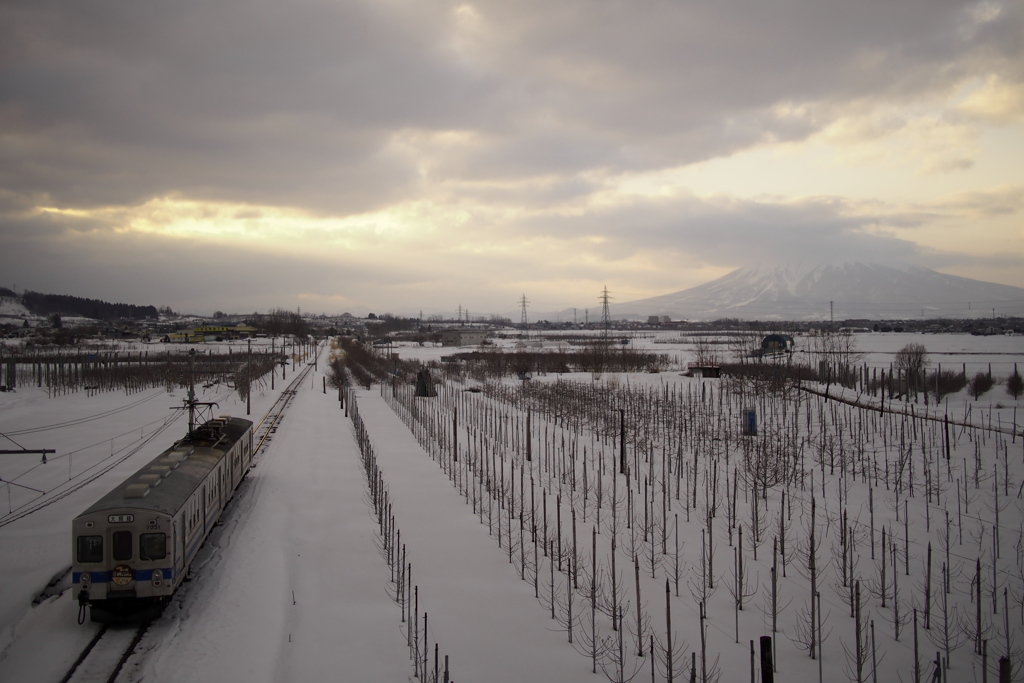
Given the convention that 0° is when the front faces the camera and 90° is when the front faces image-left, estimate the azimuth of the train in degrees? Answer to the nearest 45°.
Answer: approximately 0°

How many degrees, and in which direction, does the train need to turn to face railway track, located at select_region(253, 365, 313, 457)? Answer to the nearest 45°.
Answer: approximately 180°
